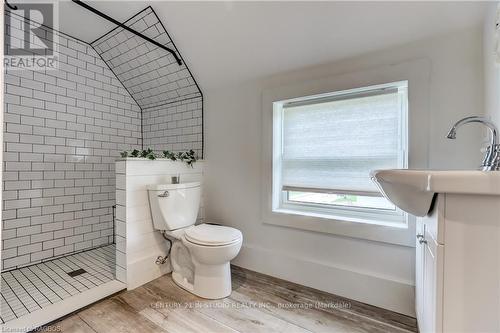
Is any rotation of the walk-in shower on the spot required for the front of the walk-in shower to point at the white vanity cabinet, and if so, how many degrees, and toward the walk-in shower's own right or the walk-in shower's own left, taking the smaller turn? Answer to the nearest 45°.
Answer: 0° — it already faces it

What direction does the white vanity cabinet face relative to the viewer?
to the viewer's left

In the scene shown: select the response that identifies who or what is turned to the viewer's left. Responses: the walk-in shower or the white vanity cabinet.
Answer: the white vanity cabinet

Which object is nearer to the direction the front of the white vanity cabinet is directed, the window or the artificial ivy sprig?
the artificial ivy sprig
